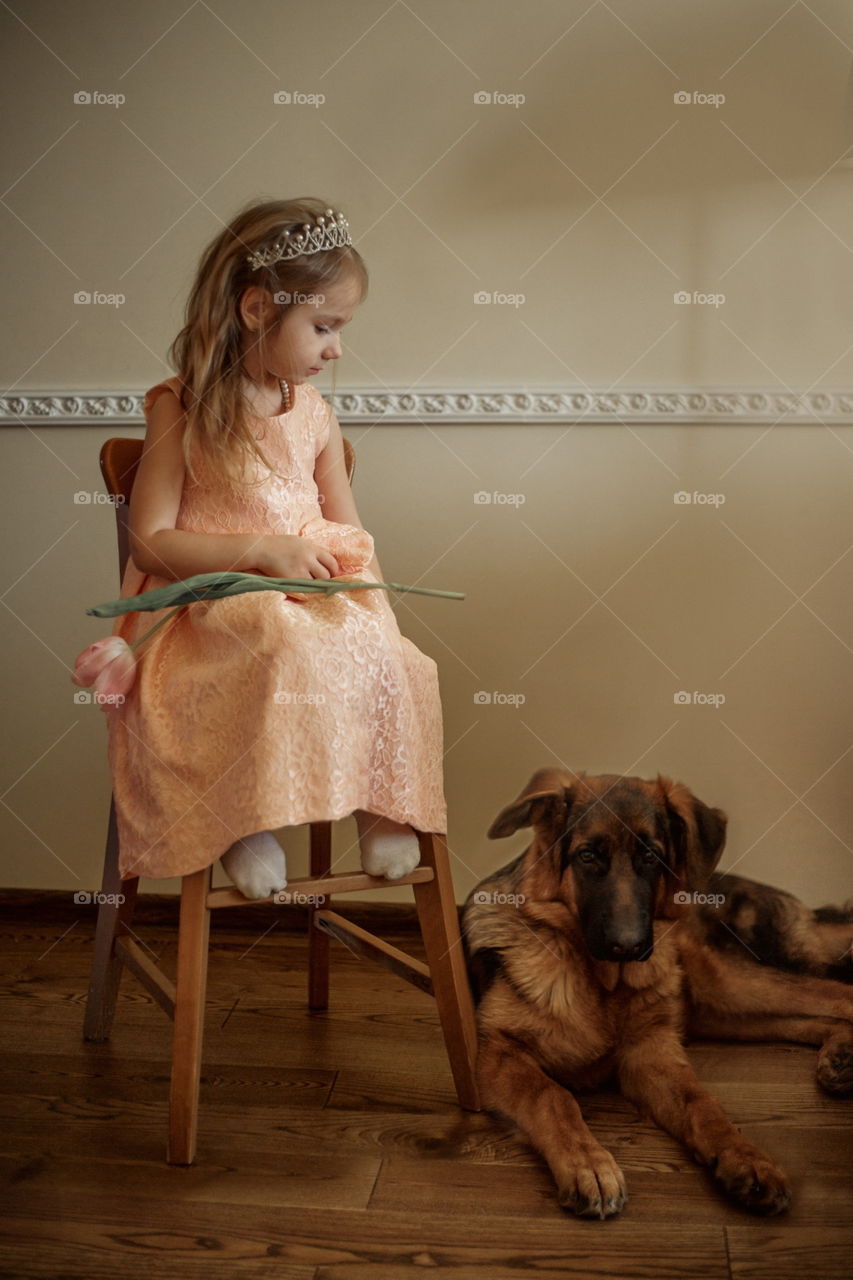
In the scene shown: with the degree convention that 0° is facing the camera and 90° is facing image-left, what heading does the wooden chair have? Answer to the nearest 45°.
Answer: approximately 315°

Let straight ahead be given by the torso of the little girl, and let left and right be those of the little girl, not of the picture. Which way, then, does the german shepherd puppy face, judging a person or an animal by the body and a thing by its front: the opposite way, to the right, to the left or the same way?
to the right

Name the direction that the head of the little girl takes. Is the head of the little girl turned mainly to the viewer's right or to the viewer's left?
to the viewer's right

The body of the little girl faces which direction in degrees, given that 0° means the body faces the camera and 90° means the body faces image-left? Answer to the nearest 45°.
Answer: approximately 315°
